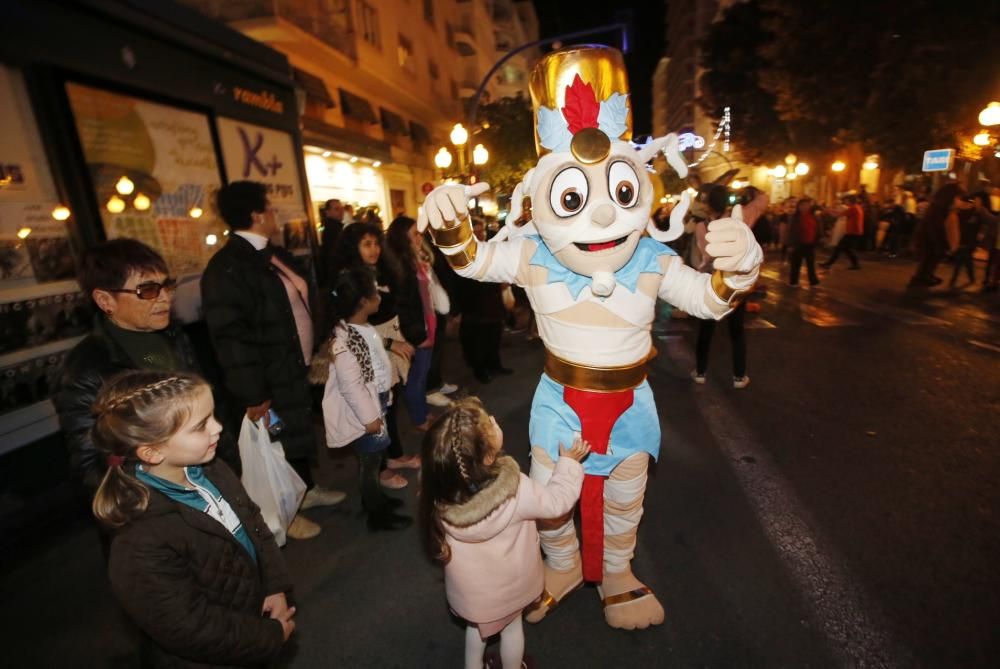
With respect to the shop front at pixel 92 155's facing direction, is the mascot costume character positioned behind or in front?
in front

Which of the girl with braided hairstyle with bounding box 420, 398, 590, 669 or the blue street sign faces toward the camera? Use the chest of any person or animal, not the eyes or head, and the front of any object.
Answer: the blue street sign

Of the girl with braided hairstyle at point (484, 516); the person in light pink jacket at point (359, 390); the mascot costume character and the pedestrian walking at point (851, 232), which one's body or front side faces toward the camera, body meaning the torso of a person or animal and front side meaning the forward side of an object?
the mascot costume character

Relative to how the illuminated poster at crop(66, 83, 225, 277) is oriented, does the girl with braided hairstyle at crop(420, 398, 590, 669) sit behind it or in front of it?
in front

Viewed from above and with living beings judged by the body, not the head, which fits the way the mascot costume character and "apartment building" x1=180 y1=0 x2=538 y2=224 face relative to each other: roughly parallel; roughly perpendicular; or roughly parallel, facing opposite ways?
roughly perpendicular

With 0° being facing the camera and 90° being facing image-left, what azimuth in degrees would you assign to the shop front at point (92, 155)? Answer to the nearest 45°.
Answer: approximately 315°

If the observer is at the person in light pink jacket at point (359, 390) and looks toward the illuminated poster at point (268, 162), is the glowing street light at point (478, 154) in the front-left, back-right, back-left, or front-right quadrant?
front-right

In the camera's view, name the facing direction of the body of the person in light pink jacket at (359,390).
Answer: to the viewer's right

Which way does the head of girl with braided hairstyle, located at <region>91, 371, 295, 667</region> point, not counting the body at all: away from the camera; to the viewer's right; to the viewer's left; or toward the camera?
to the viewer's right

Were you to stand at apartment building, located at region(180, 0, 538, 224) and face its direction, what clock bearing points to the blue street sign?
The blue street sign is roughly at 11 o'clock from the apartment building.

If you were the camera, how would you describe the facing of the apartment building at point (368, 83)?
facing the viewer and to the right of the viewer

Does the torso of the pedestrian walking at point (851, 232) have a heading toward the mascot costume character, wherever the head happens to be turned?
no

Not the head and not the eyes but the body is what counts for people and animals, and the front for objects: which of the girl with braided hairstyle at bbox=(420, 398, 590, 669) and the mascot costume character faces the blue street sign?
the girl with braided hairstyle

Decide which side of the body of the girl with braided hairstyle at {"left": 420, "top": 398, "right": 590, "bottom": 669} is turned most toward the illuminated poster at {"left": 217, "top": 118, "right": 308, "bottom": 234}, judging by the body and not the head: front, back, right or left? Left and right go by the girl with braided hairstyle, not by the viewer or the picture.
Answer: left

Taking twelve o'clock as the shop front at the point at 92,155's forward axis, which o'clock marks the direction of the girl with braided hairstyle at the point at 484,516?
The girl with braided hairstyle is roughly at 1 o'clock from the shop front.

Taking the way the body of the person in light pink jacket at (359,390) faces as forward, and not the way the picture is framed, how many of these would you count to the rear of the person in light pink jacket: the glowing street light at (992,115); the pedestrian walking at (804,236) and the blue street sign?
0

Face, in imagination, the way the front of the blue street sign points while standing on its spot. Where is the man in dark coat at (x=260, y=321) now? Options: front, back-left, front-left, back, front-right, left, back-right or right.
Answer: front

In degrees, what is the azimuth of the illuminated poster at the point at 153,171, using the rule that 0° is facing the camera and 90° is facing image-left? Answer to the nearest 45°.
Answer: approximately 315°

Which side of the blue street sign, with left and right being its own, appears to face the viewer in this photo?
front
